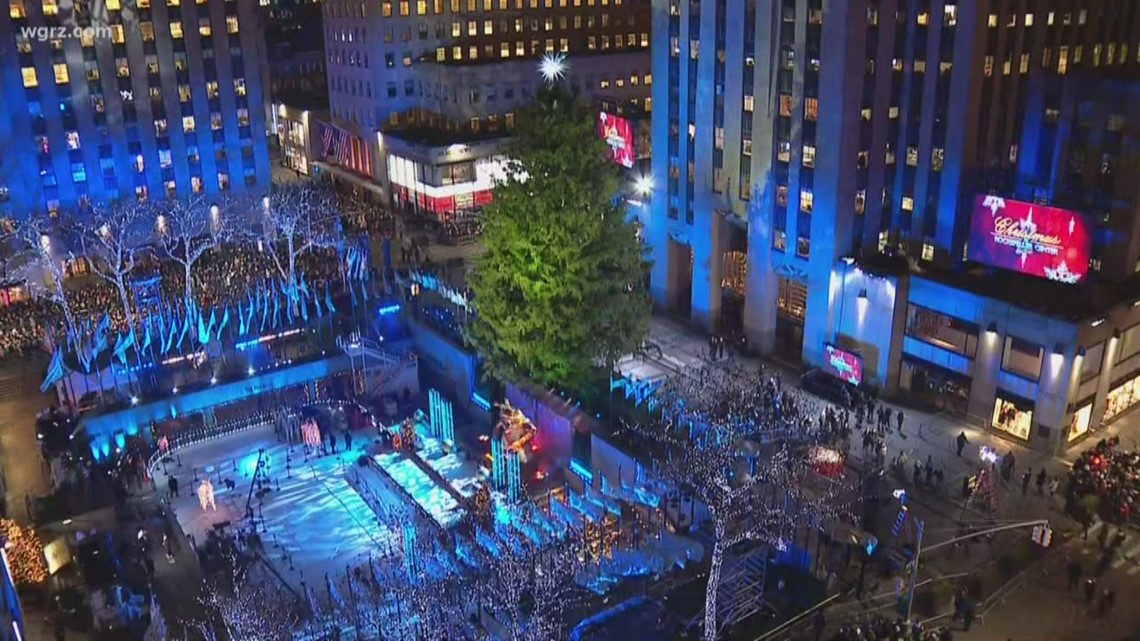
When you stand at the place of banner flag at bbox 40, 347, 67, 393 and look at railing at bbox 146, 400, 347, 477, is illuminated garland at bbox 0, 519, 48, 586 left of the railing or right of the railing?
right

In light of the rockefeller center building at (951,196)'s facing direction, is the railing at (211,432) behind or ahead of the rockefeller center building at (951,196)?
ahead

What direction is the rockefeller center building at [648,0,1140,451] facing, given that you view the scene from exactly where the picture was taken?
facing the viewer and to the left of the viewer

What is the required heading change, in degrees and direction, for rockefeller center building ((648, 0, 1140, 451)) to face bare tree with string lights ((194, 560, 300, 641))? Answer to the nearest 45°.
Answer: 0° — it already faces it

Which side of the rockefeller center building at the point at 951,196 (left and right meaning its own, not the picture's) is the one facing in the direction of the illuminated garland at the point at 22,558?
front

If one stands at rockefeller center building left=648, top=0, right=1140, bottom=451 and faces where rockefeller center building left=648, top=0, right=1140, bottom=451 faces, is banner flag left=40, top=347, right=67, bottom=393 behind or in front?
in front

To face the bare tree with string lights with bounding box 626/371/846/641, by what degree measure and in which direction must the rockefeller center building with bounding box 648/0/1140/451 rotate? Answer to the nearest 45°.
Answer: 0° — it already faces it

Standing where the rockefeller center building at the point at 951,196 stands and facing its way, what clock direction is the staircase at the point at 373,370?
The staircase is roughly at 1 o'clock from the rockefeller center building.

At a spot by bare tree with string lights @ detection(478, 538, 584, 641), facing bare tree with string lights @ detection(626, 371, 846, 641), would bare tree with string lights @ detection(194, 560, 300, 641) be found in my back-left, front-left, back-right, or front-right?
back-left
